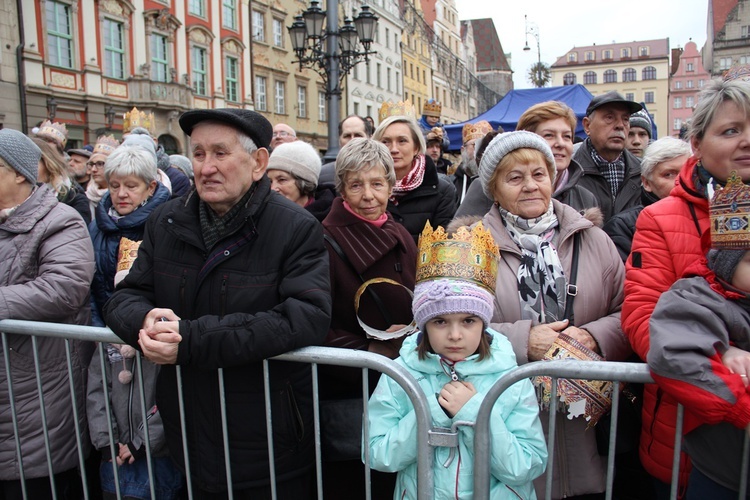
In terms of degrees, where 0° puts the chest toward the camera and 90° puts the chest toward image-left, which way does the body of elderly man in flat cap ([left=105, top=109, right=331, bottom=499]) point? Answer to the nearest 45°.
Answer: approximately 45°

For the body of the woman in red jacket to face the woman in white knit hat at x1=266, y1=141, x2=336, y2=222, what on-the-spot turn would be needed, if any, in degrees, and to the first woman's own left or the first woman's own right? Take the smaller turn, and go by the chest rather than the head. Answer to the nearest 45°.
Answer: approximately 135° to the first woman's own right

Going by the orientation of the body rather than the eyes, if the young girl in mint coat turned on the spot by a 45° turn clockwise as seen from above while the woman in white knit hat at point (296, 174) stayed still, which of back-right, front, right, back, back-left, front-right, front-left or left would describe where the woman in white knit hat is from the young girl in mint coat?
right

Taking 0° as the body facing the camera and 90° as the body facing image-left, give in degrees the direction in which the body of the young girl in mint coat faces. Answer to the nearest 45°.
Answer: approximately 0°

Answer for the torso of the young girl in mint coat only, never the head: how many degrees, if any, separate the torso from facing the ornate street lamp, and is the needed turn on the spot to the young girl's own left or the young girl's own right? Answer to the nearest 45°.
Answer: approximately 180°

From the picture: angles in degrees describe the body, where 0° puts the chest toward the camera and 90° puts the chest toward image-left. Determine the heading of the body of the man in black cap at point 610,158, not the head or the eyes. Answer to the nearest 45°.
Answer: approximately 315°

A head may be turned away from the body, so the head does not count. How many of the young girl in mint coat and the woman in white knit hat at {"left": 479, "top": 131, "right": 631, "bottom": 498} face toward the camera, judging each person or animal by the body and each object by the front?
2
